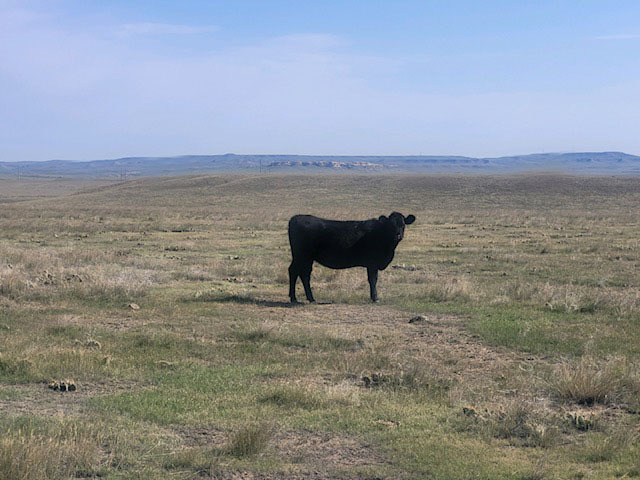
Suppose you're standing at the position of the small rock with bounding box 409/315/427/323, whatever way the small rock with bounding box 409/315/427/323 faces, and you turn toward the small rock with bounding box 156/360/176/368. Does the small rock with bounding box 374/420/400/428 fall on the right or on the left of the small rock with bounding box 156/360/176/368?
left

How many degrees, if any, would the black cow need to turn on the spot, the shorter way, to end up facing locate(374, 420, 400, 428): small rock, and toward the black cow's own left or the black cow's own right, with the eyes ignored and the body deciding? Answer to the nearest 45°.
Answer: approximately 90° to the black cow's own right

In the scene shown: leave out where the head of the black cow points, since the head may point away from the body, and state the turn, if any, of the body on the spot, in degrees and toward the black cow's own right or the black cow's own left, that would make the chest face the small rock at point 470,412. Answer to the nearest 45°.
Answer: approximately 90° to the black cow's own right

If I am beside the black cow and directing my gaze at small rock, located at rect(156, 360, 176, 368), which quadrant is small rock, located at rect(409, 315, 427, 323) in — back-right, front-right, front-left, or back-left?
front-left

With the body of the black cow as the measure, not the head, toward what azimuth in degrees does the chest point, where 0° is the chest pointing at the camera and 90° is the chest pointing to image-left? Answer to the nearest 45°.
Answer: approximately 270°

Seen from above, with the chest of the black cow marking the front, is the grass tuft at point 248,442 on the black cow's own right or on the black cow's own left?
on the black cow's own right

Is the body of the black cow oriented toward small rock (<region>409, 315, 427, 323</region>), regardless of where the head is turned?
no

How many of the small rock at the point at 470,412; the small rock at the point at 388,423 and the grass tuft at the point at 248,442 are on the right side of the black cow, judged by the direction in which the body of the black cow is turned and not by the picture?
3

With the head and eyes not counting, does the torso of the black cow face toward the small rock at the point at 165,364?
no
